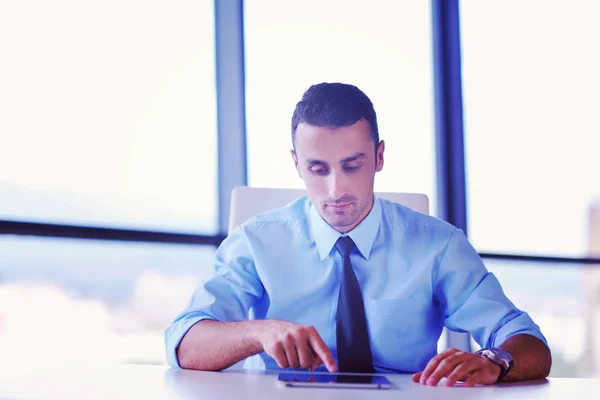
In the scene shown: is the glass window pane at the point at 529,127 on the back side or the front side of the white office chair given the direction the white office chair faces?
on the back side

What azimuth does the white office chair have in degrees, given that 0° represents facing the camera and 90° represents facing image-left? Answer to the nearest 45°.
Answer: approximately 0°

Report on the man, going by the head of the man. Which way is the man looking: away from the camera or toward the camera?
toward the camera

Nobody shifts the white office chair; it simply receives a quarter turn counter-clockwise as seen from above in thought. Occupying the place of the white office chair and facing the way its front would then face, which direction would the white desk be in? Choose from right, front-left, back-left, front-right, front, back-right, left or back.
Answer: right

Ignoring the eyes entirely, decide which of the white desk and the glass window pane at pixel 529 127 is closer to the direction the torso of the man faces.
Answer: the white desk

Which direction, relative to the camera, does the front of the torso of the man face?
toward the camera

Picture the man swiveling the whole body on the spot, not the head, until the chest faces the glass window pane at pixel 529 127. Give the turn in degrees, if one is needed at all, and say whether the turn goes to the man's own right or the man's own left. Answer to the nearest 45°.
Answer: approximately 135° to the man's own left

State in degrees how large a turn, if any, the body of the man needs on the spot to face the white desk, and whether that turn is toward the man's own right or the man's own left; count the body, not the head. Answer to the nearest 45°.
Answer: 0° — they already face it
